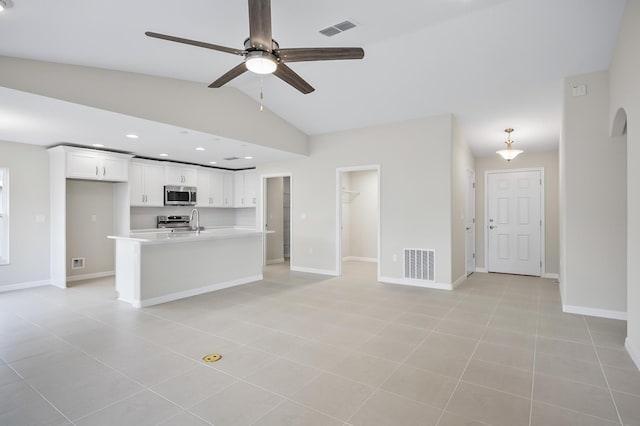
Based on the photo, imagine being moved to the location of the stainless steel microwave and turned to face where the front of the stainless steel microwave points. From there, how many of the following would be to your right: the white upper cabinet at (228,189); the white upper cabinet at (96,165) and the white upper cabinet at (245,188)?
1

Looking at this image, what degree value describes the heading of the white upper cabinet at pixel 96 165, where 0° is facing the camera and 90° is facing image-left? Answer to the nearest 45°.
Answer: approximately 315°

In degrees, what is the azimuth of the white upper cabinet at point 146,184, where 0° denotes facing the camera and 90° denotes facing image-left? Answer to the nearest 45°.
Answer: approximately 315°

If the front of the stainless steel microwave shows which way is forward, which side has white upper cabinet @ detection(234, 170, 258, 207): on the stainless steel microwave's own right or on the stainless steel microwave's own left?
on the stainless steel microwave's own left

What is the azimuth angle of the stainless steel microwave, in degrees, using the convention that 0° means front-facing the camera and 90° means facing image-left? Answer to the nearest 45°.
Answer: approximately 315°

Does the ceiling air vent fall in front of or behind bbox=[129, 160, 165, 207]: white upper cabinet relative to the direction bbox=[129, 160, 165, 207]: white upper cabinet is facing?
in front

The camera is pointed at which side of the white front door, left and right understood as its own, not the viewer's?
front

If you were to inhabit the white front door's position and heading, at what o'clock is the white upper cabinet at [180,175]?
The white upper cabinet is roughly at 2 o'clock from the white front door.

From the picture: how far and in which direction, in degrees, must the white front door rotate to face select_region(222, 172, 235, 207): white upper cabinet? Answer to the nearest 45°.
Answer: approximately 90° to its right
